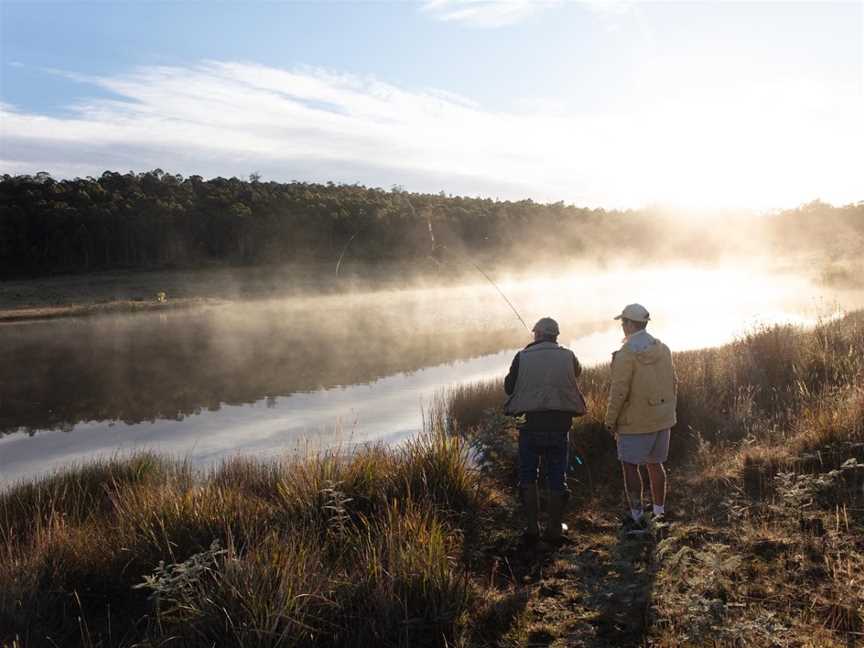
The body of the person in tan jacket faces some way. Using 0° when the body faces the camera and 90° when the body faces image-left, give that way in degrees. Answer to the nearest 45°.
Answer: approximately 135°

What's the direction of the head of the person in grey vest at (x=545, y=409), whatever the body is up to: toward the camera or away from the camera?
away from the camera

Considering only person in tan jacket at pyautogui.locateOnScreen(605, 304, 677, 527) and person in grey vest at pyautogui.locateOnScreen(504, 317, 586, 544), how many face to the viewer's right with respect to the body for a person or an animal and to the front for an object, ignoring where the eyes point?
0

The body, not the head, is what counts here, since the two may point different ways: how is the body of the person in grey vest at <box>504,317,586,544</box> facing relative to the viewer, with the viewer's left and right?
facing away from the viewer
